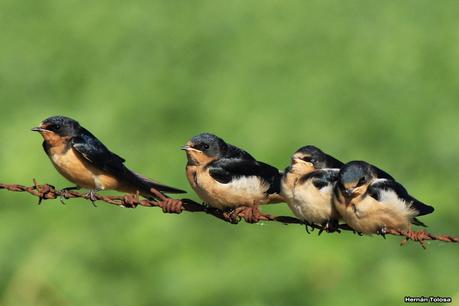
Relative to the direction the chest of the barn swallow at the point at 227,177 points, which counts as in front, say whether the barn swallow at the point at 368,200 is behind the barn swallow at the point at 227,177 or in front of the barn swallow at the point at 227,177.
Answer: behind

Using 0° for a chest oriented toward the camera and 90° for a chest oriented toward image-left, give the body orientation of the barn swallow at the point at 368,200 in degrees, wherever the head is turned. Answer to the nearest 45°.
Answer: approximately 45°

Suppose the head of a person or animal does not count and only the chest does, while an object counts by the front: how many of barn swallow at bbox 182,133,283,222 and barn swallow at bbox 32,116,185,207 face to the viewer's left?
2

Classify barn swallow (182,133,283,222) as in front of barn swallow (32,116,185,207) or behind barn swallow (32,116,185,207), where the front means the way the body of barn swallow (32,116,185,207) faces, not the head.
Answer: behind

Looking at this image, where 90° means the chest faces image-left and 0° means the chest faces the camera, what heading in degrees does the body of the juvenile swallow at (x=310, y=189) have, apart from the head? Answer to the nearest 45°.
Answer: approximately 45°

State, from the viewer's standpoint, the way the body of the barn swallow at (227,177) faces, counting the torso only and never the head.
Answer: to the viewer's left

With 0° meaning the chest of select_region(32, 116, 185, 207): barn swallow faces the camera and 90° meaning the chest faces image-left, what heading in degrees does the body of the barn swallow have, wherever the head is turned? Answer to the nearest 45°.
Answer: approximately 90°
